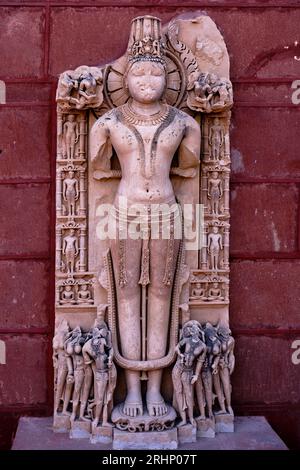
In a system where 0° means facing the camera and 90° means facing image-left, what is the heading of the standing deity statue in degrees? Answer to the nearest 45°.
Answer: approximately 0°

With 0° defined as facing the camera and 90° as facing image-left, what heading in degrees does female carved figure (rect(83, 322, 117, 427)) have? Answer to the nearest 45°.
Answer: approximately 0°

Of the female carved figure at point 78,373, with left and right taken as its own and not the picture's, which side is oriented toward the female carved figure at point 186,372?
left

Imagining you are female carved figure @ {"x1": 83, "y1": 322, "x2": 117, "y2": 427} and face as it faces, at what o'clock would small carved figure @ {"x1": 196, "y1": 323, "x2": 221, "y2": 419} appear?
The small carved figure is roughly at 9 o'clock from the female carved figure.
